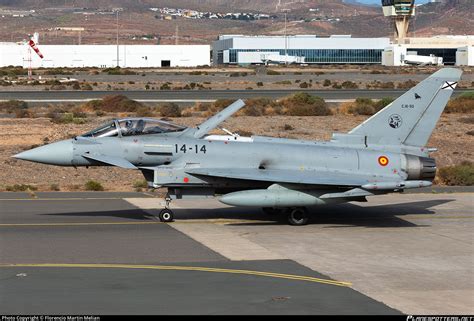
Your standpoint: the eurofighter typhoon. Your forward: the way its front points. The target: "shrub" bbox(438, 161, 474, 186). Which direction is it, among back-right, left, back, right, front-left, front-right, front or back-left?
back-right

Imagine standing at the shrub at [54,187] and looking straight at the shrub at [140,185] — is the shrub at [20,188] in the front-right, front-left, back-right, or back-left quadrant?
back-right

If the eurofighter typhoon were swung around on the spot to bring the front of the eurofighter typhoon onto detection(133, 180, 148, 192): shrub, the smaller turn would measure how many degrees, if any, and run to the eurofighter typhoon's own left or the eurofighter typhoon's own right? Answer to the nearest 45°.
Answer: approximately 45° to the eurofighter typhoon's own right

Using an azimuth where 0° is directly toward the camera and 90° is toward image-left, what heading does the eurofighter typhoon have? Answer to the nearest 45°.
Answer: approximately 90°

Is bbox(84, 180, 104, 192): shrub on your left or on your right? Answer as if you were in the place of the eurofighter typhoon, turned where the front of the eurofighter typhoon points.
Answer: on your right

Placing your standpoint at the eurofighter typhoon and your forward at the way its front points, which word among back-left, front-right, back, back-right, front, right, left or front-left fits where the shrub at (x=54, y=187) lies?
front-right
